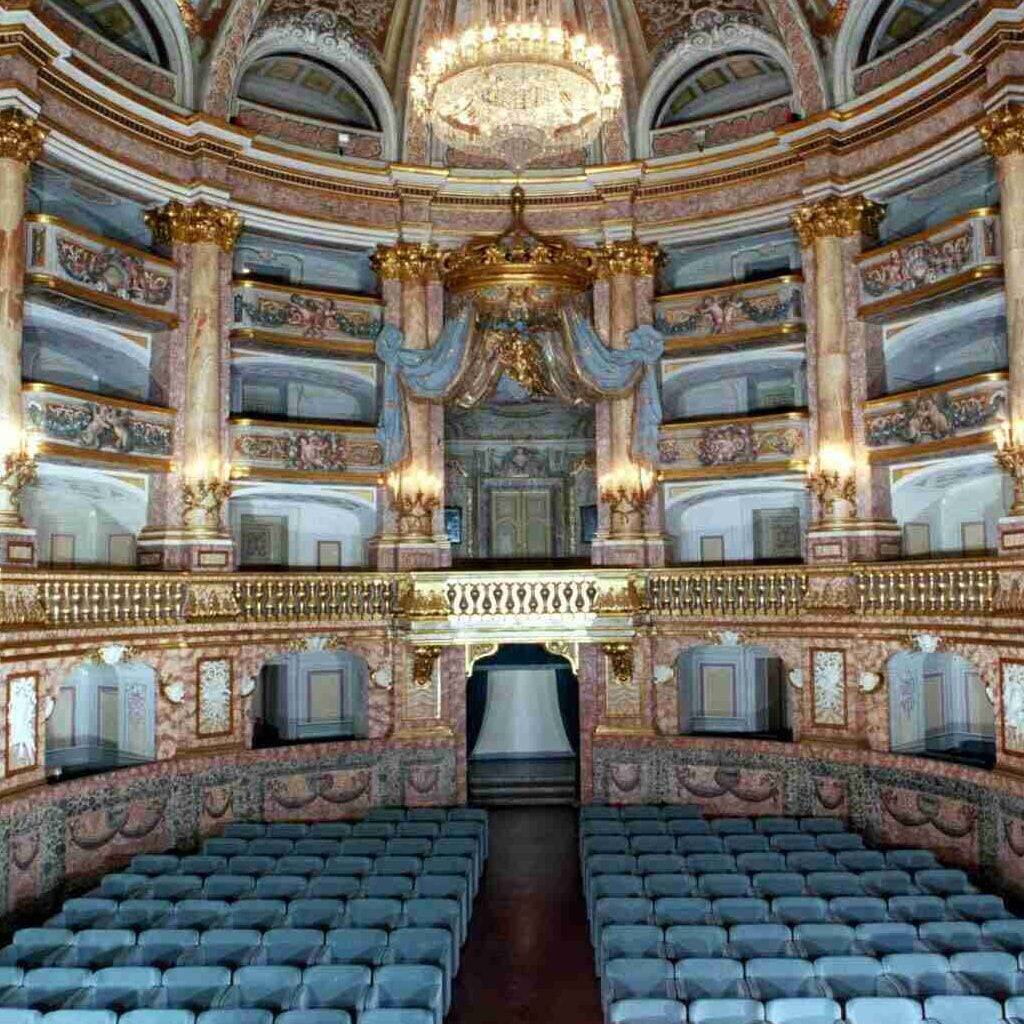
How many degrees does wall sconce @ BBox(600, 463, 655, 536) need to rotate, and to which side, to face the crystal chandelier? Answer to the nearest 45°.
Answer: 0° — it already faces it

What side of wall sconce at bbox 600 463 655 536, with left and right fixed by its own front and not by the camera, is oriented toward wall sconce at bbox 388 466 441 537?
right

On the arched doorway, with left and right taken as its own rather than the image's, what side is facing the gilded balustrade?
front

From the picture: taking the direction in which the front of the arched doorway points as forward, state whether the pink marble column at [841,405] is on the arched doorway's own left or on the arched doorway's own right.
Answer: on the arched doorway's own left

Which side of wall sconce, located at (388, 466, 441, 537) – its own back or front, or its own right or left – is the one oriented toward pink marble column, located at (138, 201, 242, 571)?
right
